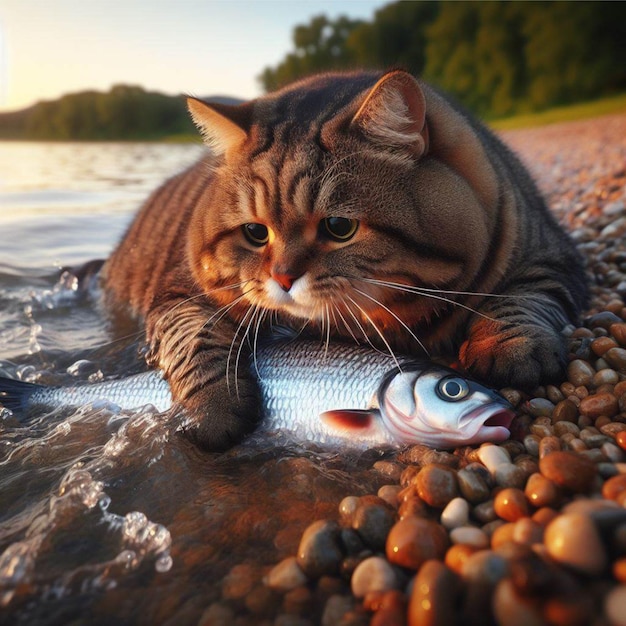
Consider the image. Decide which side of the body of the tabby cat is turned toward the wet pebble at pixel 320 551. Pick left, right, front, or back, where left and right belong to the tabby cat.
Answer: front

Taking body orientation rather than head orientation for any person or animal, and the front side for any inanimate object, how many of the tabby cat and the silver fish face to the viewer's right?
1

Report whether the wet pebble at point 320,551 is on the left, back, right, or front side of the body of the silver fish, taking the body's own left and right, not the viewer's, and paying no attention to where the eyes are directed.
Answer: right

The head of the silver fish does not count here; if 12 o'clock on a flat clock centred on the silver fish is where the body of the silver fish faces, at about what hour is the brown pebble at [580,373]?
The brown pebble is roughly at 12 o'clock from the silver fish.

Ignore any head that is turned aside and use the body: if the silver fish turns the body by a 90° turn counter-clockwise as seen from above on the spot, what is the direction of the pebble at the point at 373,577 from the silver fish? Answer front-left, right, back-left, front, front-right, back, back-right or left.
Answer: back

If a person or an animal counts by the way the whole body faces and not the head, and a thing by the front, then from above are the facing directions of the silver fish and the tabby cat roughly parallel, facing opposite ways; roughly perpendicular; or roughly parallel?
roughly perpendicular

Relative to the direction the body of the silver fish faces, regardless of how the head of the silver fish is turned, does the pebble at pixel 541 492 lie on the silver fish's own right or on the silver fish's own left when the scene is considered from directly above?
on the silver fish's own right

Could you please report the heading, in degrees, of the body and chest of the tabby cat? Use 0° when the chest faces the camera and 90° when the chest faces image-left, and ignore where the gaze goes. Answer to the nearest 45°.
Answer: approximately 0°

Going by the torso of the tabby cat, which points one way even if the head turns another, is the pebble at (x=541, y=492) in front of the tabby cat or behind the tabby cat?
in front

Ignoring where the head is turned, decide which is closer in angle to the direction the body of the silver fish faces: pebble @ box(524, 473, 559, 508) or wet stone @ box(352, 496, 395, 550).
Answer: the pebble

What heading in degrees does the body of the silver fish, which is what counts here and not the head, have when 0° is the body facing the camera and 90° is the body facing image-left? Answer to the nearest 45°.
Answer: approximately 270°

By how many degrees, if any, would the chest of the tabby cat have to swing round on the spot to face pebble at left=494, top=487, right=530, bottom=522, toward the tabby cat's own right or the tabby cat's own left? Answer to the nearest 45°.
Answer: approximately 45° to the tabby cat's own left
